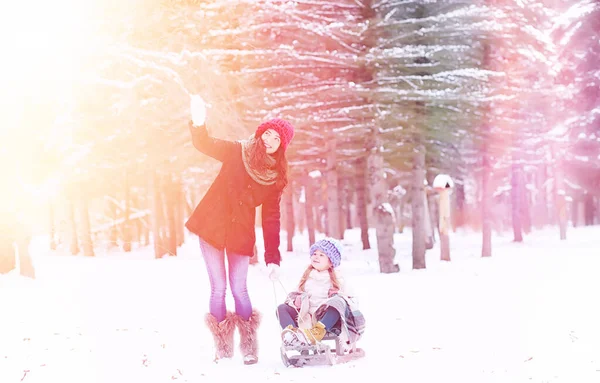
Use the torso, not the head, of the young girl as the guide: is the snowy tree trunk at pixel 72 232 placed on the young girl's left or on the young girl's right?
on the young girl's right

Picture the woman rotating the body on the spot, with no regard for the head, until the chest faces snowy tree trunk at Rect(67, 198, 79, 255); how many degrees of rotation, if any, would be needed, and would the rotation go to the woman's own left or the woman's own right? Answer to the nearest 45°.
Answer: approximately 180°

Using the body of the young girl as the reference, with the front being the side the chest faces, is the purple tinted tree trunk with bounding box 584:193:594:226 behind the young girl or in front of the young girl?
behind

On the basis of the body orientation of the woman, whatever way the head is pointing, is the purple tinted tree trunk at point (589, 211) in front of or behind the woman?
behind

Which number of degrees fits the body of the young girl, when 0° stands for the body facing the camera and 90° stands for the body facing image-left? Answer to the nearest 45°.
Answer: approximately 45°

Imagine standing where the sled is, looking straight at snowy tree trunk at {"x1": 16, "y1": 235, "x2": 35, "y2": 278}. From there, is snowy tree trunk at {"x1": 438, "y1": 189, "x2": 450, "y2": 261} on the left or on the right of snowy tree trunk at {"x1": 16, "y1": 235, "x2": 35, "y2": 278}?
right
